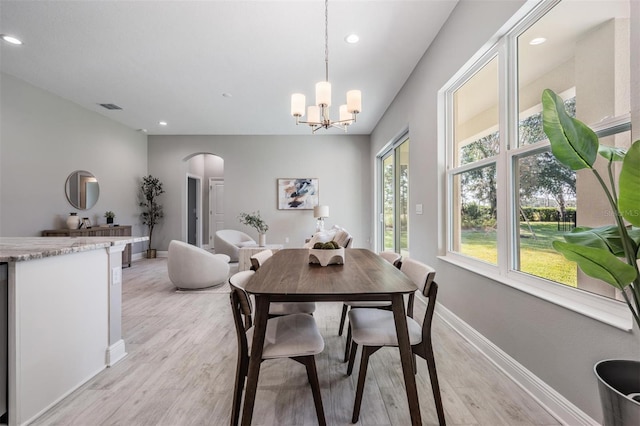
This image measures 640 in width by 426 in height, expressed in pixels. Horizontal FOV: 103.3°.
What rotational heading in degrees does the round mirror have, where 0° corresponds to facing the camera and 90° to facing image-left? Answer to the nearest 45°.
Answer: approximately 315°

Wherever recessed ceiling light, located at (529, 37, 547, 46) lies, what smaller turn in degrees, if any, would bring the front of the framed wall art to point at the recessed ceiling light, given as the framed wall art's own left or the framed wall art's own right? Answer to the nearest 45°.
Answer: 0° — it already faces it

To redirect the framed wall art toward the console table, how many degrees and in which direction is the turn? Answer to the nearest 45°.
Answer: approximately 45° to its right

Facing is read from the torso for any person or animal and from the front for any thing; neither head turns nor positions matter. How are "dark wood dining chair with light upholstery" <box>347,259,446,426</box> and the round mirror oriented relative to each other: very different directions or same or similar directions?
very different directions

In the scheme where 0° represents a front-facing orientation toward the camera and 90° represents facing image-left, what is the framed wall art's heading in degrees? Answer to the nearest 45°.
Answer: approximately 0°

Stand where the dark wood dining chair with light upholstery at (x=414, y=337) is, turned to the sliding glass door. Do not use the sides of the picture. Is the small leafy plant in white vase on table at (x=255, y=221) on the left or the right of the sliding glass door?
left
